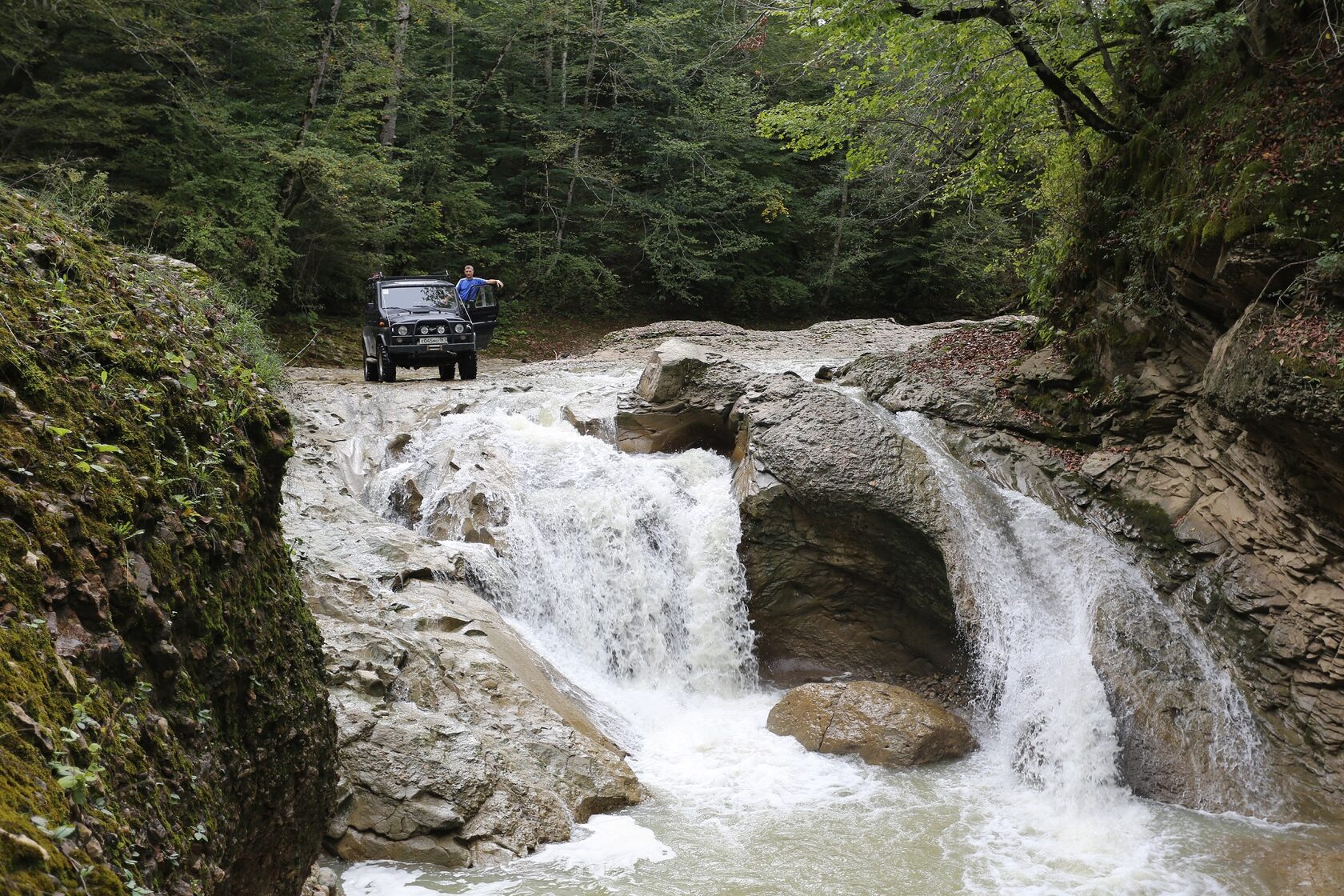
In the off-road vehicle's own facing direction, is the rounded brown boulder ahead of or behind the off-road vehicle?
ahead

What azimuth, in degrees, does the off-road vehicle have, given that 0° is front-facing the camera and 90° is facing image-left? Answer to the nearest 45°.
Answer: approximately 0°

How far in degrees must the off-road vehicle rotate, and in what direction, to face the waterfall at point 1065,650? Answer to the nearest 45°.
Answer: approximately 45° to its left

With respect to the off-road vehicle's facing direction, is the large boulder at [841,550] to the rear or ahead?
ahead
